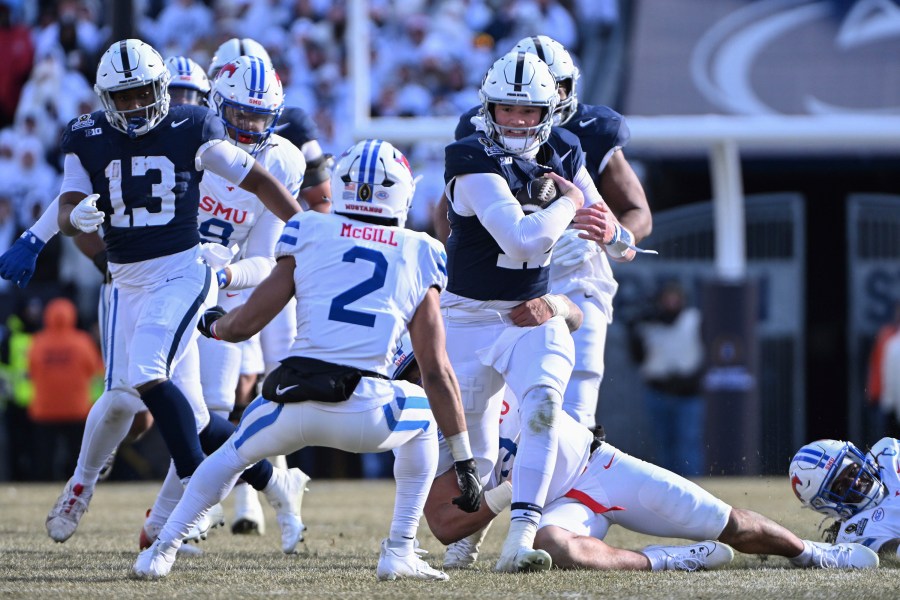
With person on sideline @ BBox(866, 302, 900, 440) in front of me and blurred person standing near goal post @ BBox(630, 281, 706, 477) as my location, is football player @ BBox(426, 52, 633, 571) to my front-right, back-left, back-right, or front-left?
back-right

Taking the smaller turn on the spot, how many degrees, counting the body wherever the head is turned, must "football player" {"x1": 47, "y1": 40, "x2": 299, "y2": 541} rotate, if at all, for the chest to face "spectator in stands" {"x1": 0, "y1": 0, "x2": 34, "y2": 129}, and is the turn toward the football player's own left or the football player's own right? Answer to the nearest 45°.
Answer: approximately 180°

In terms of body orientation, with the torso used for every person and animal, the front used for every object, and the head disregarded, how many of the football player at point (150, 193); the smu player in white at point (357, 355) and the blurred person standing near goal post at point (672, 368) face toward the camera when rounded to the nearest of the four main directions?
2

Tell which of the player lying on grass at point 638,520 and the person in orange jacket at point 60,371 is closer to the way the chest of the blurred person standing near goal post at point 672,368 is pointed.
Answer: the player lying on grass

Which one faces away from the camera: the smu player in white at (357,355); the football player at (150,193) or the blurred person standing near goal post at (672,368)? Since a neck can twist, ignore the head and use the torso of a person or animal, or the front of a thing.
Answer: the smu player in white

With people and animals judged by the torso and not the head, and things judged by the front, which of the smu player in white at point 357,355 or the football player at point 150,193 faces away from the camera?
the smu player in white

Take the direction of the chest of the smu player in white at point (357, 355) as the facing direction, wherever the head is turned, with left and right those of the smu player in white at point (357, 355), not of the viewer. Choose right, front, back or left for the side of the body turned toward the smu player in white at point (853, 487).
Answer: right

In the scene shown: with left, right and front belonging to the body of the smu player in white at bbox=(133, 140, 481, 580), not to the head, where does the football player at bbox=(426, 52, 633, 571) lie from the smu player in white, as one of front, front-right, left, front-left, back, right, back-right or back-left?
front-right

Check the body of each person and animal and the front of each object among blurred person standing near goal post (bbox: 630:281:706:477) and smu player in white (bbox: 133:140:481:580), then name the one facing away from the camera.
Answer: the smu player in white

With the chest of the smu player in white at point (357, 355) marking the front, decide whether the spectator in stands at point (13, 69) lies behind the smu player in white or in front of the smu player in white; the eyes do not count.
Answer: in front

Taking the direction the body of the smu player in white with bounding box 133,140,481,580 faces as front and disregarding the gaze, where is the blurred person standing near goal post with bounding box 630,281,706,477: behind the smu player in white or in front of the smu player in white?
in front

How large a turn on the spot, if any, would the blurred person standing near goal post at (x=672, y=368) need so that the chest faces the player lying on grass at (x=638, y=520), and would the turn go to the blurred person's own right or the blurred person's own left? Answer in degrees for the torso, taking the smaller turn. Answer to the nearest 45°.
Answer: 0° — they already face them

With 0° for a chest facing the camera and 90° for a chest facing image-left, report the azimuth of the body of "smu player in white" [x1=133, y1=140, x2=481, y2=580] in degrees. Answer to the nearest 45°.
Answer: approximately 180°

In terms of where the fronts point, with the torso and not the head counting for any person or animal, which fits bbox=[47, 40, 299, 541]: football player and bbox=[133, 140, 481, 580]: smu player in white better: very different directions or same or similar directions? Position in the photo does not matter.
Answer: very different directions
